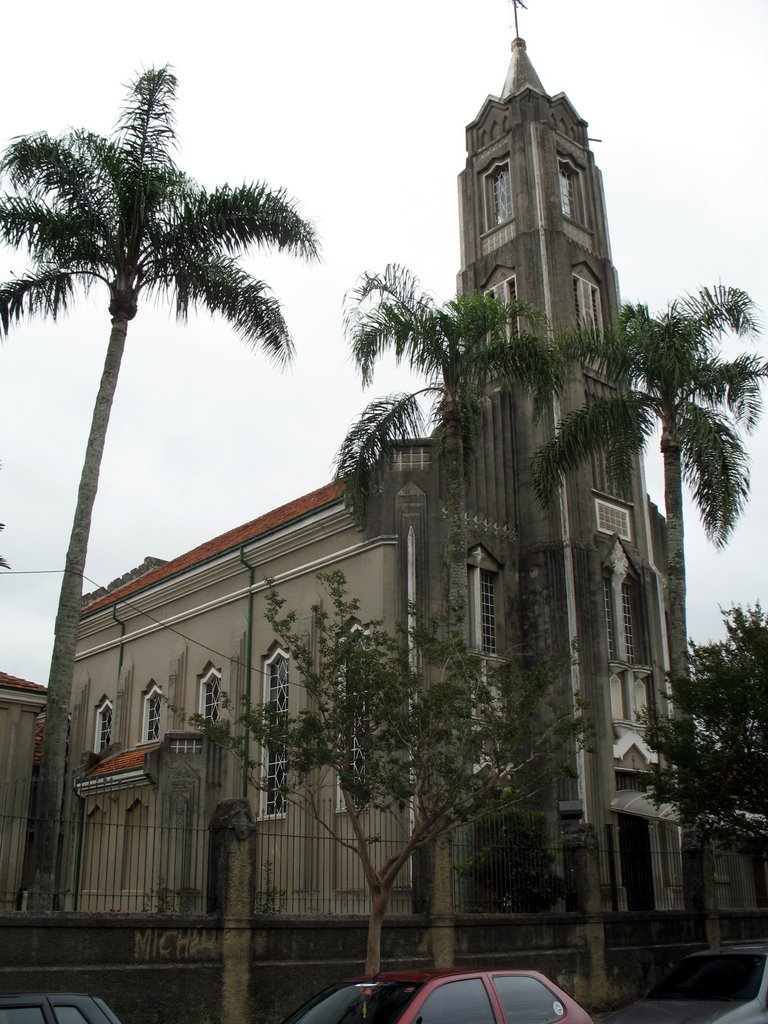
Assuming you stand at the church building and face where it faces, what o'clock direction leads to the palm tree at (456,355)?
The palm tree is roughly at 2 o'clock from the church building.

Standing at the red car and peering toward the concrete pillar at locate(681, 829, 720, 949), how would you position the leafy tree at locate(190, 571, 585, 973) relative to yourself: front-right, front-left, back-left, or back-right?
front-left

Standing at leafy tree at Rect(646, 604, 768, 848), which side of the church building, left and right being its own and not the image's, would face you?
front

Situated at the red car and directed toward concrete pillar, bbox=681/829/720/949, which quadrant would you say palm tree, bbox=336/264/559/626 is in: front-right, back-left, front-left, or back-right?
front-left

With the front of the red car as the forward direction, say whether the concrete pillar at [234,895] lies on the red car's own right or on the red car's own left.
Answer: on the red car's own right

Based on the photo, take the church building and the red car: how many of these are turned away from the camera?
0

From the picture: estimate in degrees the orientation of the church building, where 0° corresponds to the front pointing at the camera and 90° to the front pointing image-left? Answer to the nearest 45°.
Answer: approximately 315°

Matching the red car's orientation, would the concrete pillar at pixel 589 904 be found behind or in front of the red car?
behind

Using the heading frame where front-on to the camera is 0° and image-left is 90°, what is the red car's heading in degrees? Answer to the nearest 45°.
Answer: approximately 45°

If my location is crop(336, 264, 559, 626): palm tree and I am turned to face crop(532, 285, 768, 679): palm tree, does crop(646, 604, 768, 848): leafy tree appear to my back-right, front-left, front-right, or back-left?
front-right

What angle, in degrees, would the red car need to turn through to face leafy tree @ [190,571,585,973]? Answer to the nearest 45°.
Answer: approximately 135° to its right

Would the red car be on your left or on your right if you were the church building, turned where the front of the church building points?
on your right
